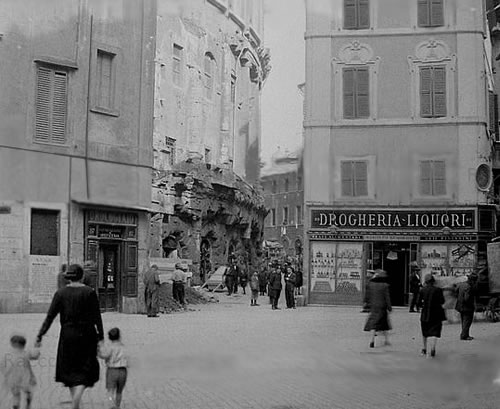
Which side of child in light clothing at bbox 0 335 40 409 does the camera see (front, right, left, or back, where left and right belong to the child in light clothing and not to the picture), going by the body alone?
back

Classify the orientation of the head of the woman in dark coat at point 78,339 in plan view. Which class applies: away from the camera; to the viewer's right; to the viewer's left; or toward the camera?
away from the camera

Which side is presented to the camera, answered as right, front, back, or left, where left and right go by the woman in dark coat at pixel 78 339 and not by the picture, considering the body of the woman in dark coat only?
back

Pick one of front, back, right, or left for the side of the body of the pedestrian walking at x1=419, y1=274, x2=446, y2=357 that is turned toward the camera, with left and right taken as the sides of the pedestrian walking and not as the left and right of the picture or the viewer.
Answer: back
